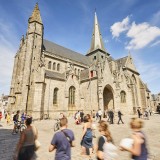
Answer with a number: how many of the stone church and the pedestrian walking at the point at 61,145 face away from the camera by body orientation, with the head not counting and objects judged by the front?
1

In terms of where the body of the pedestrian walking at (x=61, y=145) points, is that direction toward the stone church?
yes

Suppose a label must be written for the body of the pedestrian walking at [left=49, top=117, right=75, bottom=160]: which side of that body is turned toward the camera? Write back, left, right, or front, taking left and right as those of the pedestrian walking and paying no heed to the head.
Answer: back

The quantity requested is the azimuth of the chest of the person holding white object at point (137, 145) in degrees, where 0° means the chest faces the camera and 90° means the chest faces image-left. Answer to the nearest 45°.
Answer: approximately 135°

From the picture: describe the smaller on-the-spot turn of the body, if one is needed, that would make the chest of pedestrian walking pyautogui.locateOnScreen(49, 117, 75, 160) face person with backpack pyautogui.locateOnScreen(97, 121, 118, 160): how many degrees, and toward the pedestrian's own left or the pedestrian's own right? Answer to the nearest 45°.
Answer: approximately 90° to the pedestrian's own right

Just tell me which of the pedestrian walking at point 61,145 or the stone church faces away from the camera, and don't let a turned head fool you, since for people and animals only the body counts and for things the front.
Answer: the pedestrian walking

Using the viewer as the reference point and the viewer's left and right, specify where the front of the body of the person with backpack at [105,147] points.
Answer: facing away from the viewer and to the left of the viewer

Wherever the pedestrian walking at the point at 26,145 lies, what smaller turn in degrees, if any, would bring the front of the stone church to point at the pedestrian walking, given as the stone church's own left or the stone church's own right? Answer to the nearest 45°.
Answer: approximately 45° to the stone church's own right

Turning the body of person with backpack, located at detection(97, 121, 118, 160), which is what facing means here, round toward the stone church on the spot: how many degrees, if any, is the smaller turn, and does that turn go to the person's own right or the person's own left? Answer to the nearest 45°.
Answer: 0° — they already face it

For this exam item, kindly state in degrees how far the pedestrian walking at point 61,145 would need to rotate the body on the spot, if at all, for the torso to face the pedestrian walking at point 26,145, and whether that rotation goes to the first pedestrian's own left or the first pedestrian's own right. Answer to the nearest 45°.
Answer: approximately 45° to the first pedestrian's own left
